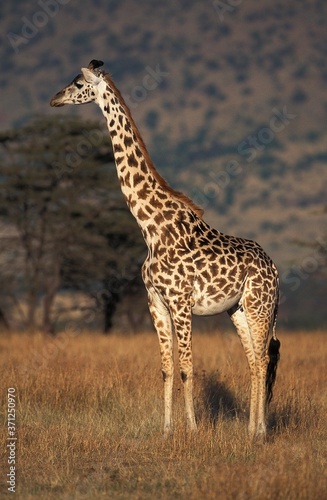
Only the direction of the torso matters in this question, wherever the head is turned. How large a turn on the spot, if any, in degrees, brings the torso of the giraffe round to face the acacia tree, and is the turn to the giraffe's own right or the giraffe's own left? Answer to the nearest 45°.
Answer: approximately 90° to the giraffe's own right

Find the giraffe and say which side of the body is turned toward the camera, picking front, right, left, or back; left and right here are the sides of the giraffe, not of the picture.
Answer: left
